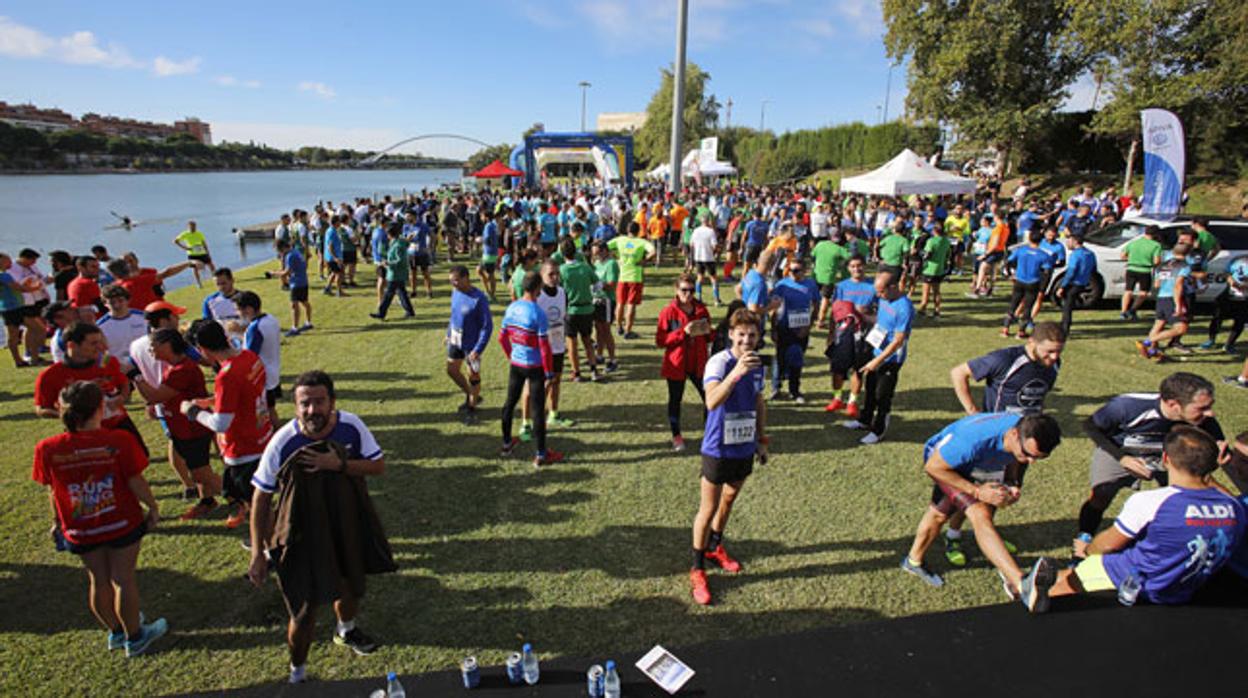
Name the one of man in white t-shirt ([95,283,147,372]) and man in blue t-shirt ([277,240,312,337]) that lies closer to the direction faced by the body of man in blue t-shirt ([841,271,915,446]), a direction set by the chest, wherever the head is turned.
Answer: the man in white t-shirt

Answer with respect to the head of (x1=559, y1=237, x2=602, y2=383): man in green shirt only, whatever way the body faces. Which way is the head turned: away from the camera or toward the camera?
away from the camera

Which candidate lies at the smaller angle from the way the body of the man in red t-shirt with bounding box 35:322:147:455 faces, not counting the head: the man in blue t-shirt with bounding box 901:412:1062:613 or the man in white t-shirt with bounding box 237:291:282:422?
the man in blue t-shirt
